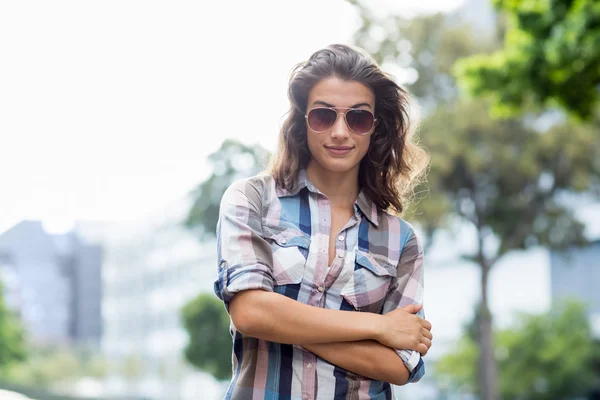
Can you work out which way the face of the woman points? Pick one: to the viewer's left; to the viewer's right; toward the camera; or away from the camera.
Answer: toward the camera

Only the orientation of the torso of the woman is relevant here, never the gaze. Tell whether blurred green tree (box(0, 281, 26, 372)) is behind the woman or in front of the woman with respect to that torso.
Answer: behind

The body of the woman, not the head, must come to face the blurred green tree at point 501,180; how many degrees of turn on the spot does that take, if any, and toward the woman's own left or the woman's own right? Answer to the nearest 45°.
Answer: approximately 180°

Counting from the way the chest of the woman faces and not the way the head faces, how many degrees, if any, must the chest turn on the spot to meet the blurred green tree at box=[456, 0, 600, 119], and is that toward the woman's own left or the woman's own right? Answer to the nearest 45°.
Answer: approximately 180°

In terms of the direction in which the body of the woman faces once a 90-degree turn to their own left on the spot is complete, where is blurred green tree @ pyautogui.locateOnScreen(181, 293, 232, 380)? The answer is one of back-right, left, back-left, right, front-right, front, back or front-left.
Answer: left

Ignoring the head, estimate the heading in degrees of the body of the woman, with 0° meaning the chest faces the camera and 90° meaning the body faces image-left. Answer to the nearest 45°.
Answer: approximately 0°

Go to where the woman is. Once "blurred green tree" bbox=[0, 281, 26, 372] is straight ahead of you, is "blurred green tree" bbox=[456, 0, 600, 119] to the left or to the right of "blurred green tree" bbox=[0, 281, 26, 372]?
right

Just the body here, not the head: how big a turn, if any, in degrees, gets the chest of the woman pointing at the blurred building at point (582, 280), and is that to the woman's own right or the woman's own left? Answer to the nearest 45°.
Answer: approximately 180°

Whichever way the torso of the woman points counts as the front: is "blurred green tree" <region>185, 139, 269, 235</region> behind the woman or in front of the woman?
behind

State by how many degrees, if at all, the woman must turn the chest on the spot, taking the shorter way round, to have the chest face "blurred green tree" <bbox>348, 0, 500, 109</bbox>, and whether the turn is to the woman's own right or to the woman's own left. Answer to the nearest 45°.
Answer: approximately 180°

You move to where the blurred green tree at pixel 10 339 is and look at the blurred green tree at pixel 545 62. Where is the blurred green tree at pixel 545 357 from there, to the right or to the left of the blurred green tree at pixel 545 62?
left
